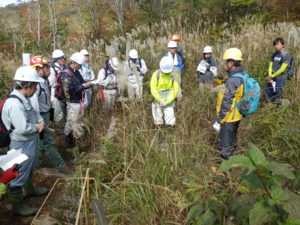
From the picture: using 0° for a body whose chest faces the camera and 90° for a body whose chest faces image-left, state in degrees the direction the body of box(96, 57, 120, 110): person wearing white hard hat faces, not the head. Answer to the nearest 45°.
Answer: approximately 315°

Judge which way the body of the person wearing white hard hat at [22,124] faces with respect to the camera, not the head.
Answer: to the viewer's right

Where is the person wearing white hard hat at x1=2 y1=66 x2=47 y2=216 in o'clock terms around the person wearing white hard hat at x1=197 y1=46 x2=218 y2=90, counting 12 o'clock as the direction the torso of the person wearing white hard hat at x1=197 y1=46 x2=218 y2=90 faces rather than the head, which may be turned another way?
the person wearing white hard hat at x1=2 y1=66 x2=47 y2=216 is roughly at 1 o'clock from the person wearing white hard hat at x1=197 y1=46 x2=218 y2=90.

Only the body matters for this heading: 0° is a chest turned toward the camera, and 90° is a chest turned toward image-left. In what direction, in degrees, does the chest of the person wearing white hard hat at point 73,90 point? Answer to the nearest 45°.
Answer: approximately 270°

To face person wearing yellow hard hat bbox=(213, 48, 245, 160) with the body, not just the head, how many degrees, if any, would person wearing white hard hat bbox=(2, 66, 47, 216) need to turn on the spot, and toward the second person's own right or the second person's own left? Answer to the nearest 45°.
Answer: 0° — they already face them

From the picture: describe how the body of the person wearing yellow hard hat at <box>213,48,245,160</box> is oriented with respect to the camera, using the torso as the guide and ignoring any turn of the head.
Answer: to the viewer's left

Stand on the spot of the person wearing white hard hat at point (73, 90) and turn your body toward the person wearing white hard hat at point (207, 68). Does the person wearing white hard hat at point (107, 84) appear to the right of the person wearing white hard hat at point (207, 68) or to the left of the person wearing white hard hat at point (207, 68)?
left

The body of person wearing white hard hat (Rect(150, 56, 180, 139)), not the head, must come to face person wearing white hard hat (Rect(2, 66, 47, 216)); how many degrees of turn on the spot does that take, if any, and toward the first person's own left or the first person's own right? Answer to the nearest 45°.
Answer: approximately 45° to the first person's own right

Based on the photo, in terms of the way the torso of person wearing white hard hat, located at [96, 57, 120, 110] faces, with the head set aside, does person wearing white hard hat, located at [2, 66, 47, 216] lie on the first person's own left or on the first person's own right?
on the first person's own right

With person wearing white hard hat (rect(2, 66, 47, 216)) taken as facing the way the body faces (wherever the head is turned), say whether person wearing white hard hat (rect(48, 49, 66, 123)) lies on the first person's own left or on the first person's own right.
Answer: on the first person's own left
